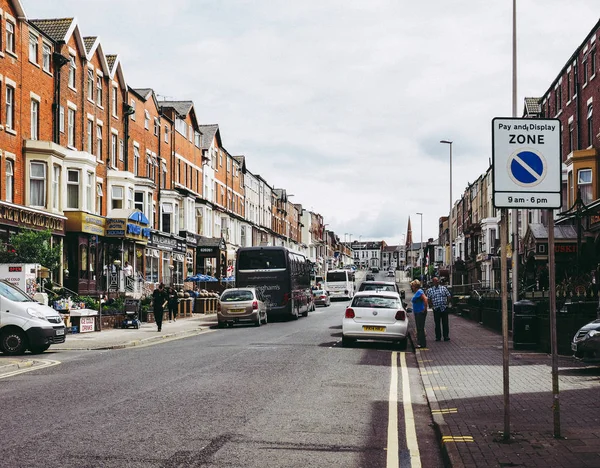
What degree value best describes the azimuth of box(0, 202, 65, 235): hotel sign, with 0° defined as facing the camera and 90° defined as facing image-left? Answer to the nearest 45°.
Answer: approximately 315°

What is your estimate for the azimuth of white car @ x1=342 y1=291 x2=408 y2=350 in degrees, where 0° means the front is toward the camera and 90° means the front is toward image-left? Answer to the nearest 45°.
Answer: approximately 180°

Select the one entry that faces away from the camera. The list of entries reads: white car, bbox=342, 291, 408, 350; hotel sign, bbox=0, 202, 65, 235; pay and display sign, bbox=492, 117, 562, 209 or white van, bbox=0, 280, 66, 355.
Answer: the white car

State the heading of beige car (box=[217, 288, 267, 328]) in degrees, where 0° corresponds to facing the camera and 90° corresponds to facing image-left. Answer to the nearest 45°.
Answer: approximately 180°

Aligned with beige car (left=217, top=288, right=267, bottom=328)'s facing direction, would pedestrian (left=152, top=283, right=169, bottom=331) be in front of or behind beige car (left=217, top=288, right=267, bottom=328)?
behind

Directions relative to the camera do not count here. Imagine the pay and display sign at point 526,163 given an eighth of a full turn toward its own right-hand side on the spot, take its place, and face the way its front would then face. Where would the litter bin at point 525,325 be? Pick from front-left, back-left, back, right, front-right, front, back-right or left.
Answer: back-right

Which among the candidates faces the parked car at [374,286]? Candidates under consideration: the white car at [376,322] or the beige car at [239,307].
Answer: the white car

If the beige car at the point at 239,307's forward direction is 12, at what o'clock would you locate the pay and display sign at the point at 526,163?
The pay and display sign is roughly at 6 o'clock from the beige car.

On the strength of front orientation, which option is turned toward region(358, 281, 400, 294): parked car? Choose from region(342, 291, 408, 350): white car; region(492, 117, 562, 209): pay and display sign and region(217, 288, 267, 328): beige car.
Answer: the white car

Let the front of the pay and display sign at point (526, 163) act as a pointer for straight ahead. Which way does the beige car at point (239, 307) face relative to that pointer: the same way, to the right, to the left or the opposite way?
the opposite way

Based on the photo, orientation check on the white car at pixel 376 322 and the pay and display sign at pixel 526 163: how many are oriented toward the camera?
1

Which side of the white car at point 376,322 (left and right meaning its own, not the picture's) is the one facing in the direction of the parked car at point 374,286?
front

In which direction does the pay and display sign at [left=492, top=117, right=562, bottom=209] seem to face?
toward the camera

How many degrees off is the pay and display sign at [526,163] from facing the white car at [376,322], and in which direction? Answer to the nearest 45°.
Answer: approximately 180°

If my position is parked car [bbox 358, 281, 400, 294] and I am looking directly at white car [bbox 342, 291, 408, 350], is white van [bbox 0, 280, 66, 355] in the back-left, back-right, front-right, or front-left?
front-right

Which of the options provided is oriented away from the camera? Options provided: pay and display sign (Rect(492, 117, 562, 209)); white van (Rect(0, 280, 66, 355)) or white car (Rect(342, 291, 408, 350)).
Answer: the white car
